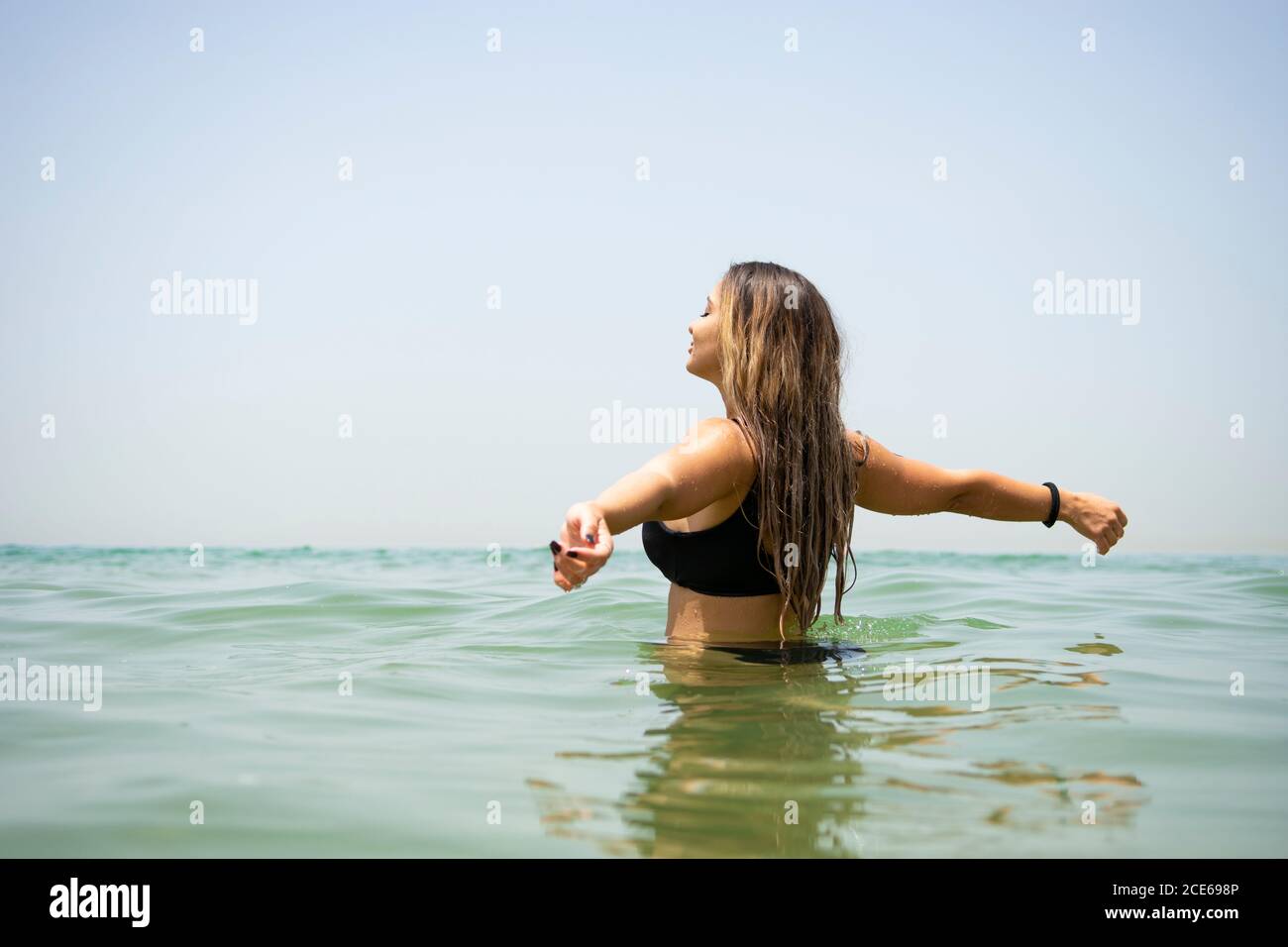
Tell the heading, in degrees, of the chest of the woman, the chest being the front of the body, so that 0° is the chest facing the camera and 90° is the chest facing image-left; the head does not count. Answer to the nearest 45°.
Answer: approximately 135°
